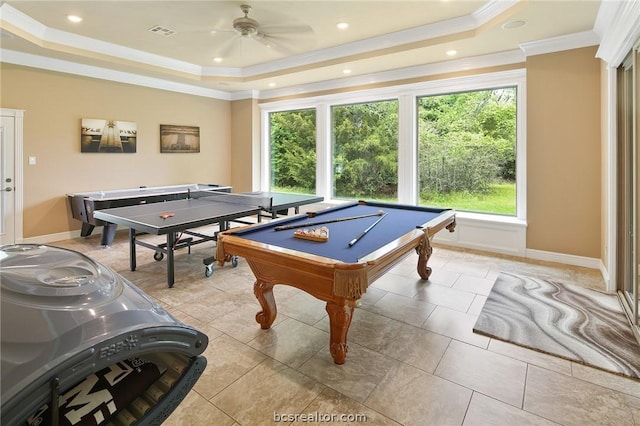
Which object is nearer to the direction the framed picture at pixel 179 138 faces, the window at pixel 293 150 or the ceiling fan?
the ceiling fan

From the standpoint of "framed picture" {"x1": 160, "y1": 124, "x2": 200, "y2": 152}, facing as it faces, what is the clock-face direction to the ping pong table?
The ping pong table is roughly at 12 o'clock from the framed picture.

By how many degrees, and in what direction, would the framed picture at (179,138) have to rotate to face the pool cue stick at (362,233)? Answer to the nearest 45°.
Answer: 0° — it already faces it

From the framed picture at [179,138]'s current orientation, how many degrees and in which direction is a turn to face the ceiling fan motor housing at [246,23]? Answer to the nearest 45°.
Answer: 0° — it already faces it

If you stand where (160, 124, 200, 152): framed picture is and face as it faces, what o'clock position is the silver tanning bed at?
The silver tanning bed is roughly at 12 o'clock from the framed picture.

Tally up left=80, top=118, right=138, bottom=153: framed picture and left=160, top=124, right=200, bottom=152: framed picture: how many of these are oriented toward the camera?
2

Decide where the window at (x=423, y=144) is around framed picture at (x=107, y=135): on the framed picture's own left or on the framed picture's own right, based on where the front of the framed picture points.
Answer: on the framed picture's own left

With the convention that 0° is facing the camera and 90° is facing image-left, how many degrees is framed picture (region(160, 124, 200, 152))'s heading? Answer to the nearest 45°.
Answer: approximately 0°

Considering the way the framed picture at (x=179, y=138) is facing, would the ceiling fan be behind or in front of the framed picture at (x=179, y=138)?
in front

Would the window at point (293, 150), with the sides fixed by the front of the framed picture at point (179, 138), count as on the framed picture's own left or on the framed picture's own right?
on the framed picture's own left

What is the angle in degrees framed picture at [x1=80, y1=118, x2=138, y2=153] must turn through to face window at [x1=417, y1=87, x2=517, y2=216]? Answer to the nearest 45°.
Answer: approximately 45° to its left

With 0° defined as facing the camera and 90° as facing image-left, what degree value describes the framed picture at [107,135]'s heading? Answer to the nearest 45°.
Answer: approximately 0°
